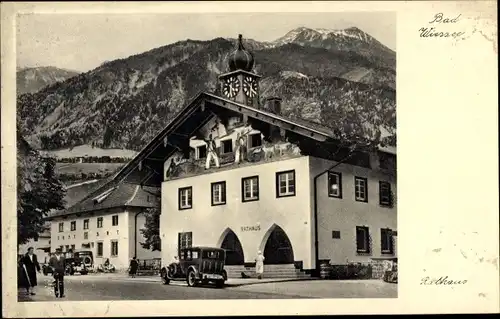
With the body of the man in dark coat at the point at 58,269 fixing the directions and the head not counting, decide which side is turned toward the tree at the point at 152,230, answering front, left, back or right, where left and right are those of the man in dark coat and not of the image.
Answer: back

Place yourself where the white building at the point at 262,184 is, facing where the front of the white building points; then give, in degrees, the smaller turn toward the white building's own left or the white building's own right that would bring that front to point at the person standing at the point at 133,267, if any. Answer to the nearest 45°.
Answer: approximately 45° to the white building's own right

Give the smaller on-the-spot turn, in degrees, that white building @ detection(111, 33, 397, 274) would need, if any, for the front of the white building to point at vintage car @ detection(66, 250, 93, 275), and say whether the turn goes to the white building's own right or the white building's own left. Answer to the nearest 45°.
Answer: approximately 45° to the white building's own right

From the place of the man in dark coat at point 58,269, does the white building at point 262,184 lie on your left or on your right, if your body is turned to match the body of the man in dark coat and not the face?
on your left

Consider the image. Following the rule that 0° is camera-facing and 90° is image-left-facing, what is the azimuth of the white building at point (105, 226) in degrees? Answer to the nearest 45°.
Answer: approximately 45°

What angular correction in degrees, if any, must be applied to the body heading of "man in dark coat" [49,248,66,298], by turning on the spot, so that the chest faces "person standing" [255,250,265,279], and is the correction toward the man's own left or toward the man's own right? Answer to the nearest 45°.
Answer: approximately 90° to the man's own left
